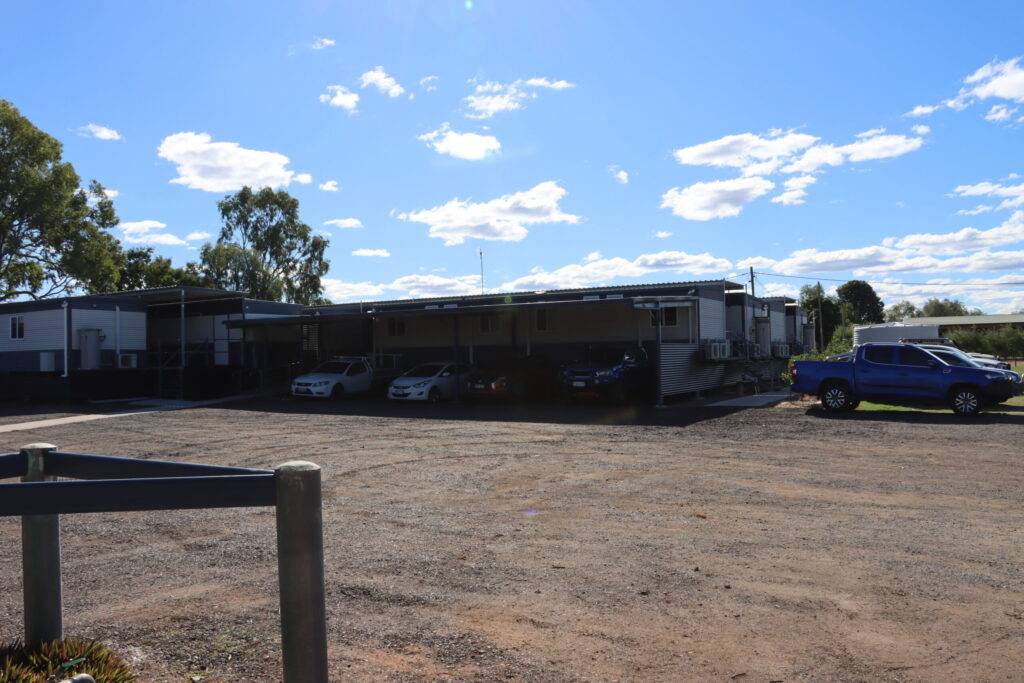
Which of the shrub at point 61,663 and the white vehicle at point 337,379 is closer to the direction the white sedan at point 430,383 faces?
the shrub

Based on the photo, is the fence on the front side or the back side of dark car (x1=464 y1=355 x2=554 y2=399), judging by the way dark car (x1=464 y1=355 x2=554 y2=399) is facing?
on the front side

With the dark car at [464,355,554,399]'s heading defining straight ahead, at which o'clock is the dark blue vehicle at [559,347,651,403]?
the dark blue vehicle at [559,347,651,403] is roughly at 9 o'clock from the dark car at [464,355,554,399].

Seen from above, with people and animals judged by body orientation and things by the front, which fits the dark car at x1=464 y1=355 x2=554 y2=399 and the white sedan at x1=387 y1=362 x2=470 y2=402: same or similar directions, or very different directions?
same or similar directions

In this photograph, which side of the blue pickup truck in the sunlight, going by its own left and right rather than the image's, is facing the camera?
right

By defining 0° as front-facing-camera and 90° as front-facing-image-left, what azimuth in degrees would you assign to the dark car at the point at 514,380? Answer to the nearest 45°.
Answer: approximately 45°

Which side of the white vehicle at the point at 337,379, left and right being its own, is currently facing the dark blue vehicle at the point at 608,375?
left

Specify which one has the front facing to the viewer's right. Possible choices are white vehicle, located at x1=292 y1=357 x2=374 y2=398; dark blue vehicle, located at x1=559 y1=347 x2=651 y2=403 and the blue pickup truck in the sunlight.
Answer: the blue pickup truck in the sunlight

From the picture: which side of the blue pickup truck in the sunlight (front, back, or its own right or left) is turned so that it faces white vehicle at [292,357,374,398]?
back

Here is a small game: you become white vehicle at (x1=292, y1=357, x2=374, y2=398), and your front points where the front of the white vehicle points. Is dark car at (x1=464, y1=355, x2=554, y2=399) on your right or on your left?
on your left

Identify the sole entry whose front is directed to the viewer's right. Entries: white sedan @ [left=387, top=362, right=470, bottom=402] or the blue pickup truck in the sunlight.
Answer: the blue pickup truck in the sunlight

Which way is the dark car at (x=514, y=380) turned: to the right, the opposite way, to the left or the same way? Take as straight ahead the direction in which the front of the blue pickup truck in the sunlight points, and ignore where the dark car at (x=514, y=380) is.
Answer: to the right

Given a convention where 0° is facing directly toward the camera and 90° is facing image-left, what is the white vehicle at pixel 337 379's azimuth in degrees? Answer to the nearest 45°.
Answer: approximately 45°

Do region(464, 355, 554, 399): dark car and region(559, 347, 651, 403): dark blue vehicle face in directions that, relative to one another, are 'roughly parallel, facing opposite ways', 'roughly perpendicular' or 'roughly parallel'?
roughly parallel

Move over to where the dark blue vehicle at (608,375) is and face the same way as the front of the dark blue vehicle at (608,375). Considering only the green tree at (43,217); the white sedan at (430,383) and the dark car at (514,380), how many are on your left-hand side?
0

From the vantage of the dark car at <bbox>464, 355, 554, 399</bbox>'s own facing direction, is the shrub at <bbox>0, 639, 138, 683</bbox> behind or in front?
in front

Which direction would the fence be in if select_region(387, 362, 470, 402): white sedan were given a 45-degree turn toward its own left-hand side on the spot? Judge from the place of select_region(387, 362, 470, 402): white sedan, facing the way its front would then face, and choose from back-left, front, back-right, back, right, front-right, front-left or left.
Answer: front

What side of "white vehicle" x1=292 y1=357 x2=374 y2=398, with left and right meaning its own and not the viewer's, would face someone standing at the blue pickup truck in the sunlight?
left

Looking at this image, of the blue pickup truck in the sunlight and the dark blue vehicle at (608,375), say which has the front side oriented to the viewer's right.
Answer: the blue pickup truck in the sunlight
